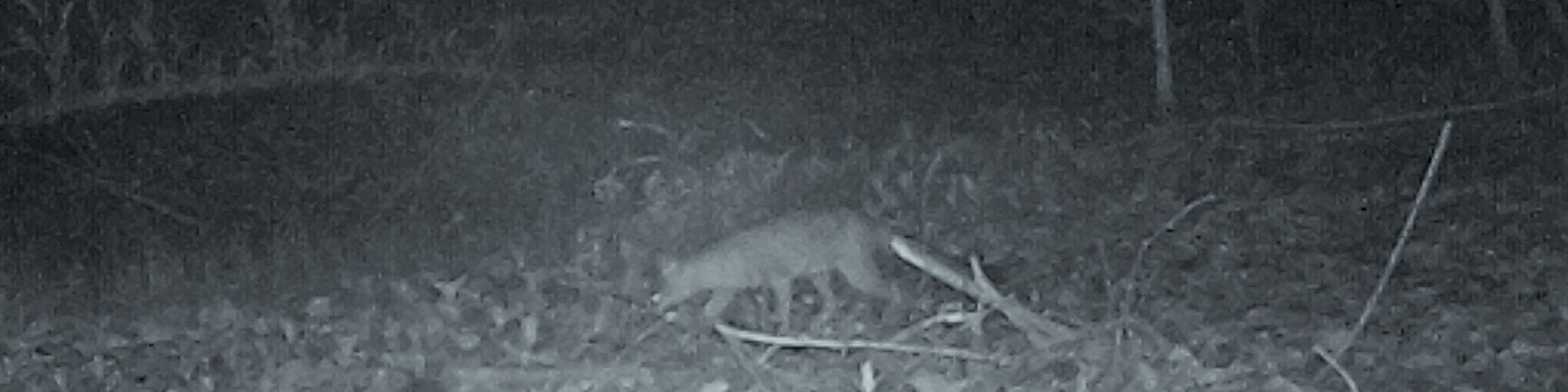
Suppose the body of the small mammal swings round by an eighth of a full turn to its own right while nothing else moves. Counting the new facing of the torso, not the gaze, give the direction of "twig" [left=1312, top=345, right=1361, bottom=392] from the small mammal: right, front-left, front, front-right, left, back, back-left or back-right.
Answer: back-right

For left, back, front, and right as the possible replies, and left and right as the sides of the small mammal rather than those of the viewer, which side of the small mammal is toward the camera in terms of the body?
left

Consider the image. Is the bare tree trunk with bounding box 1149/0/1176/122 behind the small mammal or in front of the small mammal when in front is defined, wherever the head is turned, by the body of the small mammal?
behind

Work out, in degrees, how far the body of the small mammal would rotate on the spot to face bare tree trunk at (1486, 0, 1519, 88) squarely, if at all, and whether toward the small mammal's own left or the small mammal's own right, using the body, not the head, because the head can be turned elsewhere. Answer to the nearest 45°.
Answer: approximately 180°

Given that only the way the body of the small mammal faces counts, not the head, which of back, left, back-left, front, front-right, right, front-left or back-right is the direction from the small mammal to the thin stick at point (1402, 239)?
back

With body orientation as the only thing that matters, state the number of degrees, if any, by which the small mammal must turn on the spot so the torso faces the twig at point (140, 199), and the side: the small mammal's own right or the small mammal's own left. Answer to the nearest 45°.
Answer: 0° — it already faces it

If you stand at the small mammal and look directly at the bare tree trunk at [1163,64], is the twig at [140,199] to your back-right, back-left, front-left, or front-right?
back-left

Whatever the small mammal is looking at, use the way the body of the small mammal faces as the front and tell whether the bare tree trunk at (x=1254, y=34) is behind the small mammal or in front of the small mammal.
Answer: behind

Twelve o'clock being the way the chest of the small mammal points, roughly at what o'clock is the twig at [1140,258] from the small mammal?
The twig is roughly at 6 o'clock from the small mammal.
